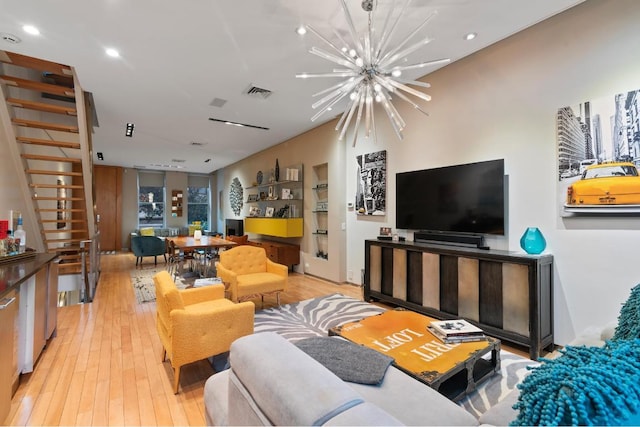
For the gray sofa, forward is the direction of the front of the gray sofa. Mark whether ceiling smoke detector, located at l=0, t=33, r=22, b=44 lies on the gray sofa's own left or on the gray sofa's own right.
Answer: on the gray sofa's own left

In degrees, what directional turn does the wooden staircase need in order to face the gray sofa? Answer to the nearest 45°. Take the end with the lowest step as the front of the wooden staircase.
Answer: approximately 180°

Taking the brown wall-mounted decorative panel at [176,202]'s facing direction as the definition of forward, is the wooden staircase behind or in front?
in front

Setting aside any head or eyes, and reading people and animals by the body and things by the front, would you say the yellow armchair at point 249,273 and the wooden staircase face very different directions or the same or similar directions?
very different directions

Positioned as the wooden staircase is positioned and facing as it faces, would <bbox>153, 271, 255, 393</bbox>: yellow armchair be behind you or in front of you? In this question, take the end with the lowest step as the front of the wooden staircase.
behind

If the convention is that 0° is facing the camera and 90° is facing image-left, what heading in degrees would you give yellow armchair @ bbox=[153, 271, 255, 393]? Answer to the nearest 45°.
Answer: approximately 225°

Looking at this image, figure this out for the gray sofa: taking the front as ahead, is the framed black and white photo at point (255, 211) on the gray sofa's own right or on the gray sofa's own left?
on the gray sofa's own left

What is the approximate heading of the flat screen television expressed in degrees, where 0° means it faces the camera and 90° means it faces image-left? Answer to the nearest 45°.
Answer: approximately 45°

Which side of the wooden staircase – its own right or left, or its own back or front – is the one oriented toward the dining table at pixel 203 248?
right

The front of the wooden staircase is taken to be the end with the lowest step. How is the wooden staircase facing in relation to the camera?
away from the camera

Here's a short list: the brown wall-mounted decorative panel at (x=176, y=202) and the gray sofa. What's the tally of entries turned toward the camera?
1

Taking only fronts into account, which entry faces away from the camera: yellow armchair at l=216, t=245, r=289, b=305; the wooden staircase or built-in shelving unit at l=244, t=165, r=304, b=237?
the wooden staircase

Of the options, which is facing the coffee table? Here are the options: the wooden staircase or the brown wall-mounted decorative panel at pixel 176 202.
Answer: the brown wall-mounted decorative panel

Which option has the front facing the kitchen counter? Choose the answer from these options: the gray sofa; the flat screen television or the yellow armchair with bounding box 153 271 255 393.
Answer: the flat screen television
